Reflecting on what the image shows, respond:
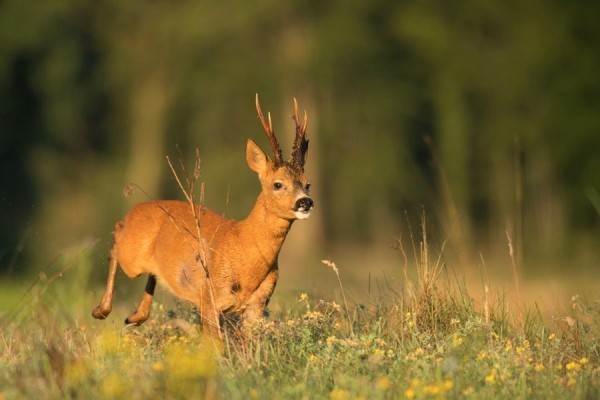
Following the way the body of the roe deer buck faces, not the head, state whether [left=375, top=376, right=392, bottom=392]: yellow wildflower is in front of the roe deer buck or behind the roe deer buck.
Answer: in front

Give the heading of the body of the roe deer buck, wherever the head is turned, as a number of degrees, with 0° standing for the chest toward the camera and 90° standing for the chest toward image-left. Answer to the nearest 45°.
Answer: approximately 315°

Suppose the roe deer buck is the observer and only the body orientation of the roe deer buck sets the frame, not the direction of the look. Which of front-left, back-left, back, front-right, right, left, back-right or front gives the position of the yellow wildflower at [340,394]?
front-right

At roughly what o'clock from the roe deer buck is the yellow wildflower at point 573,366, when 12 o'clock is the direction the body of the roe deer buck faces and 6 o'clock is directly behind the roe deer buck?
The yellow wildflower is roughly at 12 o'clock from the roe deer buck.
